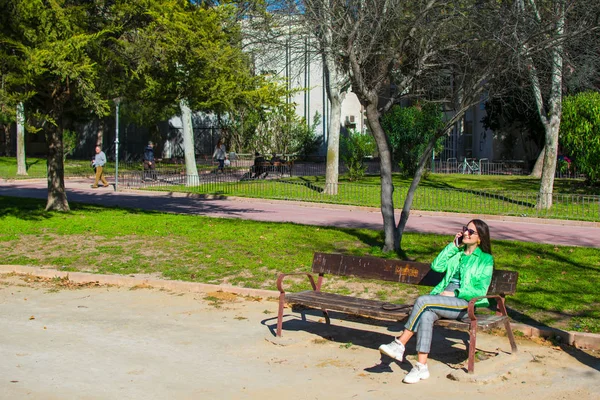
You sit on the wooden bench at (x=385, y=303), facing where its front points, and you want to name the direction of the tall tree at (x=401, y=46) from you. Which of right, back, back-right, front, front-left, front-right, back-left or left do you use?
back-right

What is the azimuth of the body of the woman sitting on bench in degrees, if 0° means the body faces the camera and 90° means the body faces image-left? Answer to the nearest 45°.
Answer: approximately 45°

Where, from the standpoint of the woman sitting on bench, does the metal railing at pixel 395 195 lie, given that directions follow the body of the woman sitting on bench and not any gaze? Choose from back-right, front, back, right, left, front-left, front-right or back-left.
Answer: back-right

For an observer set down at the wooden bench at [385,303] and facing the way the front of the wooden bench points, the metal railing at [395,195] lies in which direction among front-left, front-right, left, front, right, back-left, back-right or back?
back-right

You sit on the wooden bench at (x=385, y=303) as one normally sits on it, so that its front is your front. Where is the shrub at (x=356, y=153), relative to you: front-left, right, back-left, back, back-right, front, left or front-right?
back-right

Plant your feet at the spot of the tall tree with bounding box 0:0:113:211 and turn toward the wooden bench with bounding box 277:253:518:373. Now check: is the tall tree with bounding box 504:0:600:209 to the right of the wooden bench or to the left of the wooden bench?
left

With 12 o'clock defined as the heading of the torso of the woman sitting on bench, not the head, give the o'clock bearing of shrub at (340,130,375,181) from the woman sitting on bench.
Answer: The shrub is roughly at 4 o'clock from the woman sitting on bench.

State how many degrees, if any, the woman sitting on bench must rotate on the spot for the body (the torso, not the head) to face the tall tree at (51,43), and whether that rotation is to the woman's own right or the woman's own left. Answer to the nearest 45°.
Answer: approximately 90° to the woman's own right

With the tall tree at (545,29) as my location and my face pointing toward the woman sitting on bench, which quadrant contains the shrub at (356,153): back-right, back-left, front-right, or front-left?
back-right

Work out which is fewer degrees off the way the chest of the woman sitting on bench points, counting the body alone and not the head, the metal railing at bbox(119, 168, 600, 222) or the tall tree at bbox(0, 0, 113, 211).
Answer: the tall tree

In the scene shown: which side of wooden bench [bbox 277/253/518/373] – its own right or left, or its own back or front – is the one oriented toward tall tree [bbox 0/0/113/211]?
right

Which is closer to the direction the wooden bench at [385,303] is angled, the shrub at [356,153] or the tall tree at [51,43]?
the tall tree
